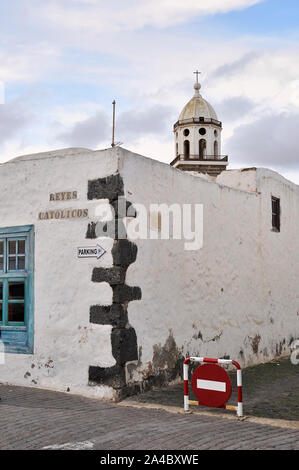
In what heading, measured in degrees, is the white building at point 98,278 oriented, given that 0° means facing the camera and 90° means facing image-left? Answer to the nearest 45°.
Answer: approximately 45°

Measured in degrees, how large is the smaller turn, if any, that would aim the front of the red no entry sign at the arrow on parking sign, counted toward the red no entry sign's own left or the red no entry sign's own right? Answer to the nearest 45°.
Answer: approximately 135° to the red no entry sign's own right

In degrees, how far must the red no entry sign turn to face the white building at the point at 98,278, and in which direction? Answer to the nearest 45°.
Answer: approximately 135° to its right

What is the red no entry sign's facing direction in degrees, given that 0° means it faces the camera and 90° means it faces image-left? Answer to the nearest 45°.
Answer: approximately 0°

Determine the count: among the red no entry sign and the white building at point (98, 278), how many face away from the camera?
0
